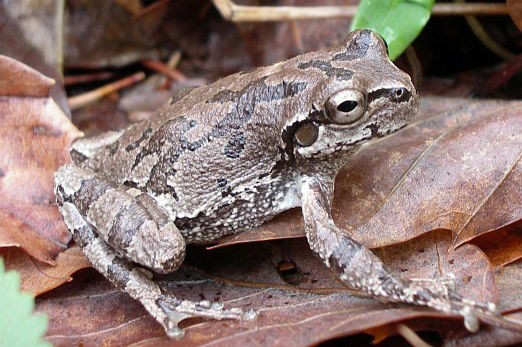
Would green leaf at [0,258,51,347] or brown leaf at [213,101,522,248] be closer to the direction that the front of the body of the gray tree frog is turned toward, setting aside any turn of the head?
the brown leaf

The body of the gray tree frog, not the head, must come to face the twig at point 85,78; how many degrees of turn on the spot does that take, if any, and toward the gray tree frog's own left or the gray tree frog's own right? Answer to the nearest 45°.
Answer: approximately 135° to the gray tree frog's own left

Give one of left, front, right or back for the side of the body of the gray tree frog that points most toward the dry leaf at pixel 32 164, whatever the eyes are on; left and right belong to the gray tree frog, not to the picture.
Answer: back

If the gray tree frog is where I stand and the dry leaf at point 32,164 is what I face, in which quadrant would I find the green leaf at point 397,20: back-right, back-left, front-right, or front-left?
back-right

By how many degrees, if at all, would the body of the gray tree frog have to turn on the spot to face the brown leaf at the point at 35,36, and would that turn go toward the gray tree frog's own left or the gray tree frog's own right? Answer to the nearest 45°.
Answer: approximately 135° to the gray tree frog's own left

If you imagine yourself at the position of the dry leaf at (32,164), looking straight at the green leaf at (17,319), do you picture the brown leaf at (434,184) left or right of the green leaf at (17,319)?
left

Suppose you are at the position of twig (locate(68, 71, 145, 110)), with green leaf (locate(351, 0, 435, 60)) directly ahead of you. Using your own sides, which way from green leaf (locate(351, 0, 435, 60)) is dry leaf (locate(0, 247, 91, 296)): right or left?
right

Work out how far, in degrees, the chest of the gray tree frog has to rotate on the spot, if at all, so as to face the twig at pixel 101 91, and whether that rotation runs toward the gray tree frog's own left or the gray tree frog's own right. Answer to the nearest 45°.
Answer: approximately 135° to the gray tree frog's own left

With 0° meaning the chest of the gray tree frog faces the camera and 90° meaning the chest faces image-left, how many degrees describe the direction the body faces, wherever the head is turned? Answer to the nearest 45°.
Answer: approximately 270°
